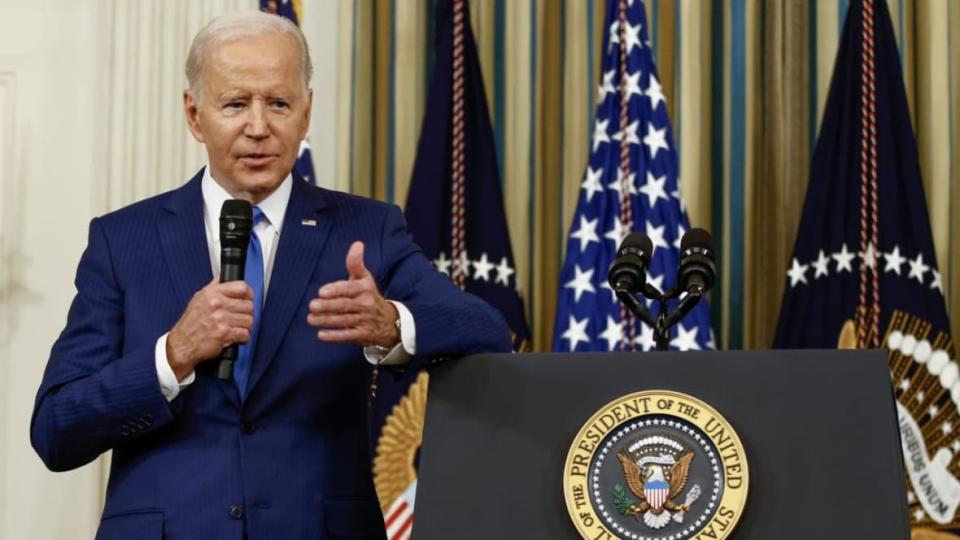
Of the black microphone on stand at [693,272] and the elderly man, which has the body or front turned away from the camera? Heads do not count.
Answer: the black microphone on stand

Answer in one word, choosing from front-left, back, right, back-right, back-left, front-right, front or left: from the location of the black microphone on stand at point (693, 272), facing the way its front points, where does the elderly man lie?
left

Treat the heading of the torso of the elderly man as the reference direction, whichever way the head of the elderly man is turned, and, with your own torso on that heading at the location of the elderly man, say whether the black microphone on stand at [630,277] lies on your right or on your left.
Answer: on your left

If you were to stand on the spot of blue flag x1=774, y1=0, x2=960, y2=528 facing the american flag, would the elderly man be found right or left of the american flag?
left

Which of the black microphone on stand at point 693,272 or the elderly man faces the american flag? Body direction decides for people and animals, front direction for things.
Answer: the black microphone on stand

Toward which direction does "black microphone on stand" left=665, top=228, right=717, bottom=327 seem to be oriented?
away from the camera

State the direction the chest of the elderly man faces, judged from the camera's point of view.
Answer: toward the camera

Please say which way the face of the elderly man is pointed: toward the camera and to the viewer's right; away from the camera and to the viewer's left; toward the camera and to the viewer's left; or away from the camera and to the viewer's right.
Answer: toward the camera and to the viewer's right

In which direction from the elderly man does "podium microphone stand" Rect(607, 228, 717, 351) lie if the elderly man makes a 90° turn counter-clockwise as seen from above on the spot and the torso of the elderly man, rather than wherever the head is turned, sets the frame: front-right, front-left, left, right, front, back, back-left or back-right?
front
